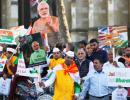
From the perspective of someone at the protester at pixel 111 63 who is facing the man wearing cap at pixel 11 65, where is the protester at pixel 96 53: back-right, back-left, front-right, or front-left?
front-right

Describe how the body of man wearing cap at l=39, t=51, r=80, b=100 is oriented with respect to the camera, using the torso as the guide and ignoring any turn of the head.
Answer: toward the camera

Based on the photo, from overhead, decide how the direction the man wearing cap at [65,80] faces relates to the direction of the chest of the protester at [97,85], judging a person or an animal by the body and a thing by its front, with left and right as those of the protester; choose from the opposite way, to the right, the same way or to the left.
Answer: the same way

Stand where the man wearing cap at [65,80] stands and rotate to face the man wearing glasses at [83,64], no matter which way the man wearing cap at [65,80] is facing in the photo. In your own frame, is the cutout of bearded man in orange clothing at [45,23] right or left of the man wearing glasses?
left

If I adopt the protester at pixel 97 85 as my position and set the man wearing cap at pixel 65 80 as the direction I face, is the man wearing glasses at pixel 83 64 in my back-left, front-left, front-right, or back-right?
front-right

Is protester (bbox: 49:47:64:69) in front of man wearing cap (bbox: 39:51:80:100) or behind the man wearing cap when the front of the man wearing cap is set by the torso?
behind

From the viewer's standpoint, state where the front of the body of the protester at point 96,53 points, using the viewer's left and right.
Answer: facing the viewer and to the left of the viewer

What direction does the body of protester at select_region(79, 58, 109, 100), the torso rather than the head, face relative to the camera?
toward the camera

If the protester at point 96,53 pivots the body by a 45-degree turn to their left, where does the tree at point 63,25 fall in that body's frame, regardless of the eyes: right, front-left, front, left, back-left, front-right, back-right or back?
back

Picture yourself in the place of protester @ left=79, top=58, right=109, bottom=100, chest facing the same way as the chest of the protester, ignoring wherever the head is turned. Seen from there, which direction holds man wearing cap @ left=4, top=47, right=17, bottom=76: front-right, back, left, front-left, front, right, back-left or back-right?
back-right

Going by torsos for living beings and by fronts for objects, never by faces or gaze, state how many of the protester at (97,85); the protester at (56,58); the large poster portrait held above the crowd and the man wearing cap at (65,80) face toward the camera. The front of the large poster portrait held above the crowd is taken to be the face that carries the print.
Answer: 4

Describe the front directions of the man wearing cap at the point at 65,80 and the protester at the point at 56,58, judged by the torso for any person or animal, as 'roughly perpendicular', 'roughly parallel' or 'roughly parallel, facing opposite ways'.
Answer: roughly parallel
